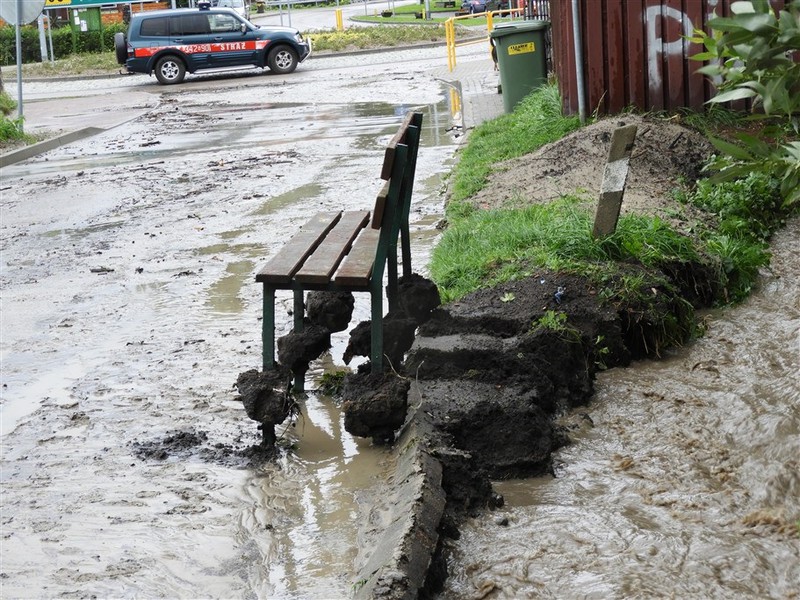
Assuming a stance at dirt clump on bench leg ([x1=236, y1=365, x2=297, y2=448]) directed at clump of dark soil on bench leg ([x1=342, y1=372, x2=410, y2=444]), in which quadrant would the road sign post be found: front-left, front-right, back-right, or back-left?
back-left

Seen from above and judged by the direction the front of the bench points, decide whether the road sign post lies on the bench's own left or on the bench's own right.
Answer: on the bench's own right

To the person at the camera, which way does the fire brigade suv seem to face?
facing to the right of the viewer

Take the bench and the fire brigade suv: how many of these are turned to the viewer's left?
1

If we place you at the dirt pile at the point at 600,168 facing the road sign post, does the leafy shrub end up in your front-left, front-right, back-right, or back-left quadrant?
back-left

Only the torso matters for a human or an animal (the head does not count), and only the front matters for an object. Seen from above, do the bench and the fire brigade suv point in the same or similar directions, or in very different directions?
very different directions

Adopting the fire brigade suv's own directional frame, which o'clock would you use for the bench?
The bench is roughly at 3 o'clock from the fire brigade suv.

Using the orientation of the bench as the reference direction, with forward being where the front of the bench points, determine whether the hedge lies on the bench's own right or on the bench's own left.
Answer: on the bench's own right

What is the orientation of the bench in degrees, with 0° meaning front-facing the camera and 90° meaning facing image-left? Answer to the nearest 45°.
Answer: approximately 90°
